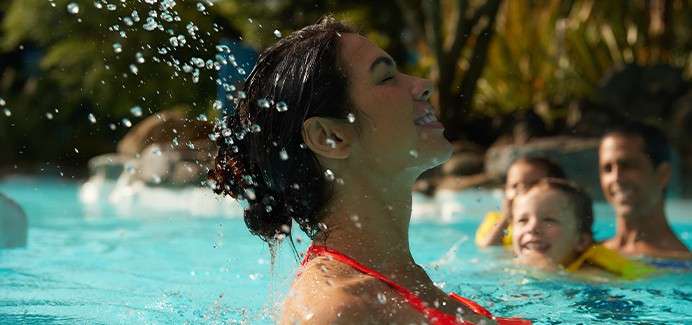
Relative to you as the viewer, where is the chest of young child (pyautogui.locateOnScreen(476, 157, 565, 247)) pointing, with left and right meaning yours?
facing the viewer and to the left of the viewer

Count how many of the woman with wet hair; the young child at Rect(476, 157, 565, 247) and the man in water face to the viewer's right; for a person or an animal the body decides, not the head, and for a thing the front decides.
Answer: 1

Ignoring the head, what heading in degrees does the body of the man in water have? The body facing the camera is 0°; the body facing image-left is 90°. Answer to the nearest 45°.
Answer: approximately 45°

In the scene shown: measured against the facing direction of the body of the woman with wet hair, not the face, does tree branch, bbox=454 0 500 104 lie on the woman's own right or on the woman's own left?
on the woman's own left

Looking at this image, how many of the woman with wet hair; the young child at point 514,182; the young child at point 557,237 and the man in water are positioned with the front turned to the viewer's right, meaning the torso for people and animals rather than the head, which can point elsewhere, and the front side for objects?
1

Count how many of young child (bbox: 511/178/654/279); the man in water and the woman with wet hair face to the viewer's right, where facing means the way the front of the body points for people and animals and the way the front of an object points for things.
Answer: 1

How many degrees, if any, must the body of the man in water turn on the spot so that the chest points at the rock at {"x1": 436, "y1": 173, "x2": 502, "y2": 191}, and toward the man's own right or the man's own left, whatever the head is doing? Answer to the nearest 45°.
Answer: approximately 90° to the man's own right

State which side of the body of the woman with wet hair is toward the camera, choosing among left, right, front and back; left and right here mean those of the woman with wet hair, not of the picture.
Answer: right

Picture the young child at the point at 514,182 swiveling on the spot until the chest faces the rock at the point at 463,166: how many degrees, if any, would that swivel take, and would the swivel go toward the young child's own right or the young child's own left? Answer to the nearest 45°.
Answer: approximately 135° to the young child's own right
